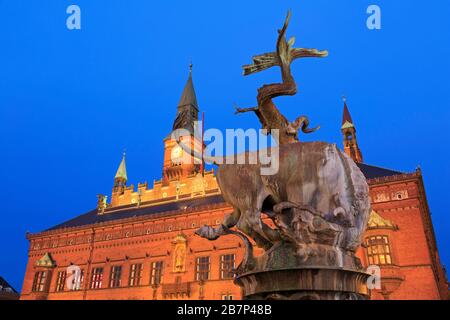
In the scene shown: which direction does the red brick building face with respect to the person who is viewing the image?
facing the viewer and to the left of the viewer

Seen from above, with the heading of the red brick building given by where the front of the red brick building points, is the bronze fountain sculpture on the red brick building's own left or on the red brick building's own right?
on the red brick building's own left
